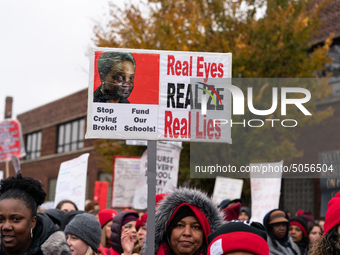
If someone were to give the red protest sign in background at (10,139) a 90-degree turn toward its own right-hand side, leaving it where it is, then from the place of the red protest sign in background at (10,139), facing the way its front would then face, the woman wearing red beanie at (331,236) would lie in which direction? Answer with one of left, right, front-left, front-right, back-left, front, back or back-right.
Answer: left

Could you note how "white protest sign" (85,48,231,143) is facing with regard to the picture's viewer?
facing the viewer

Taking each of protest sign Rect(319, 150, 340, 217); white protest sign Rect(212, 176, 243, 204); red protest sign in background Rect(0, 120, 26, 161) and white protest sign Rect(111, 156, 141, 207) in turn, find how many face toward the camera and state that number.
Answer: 4

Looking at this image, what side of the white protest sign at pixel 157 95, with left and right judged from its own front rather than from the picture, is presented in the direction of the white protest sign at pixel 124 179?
back

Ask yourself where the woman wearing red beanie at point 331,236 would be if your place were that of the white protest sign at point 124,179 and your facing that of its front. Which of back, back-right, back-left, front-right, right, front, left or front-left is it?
front

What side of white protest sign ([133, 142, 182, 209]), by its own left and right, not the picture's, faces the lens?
front

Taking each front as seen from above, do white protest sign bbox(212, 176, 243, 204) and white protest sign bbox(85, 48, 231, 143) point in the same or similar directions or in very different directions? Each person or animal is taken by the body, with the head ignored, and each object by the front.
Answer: same or similar directions

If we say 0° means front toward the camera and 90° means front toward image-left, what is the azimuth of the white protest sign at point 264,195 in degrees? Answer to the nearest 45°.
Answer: approximately 0°

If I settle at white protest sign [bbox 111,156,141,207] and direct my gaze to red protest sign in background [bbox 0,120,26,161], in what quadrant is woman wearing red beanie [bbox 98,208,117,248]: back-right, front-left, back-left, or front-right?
back-left

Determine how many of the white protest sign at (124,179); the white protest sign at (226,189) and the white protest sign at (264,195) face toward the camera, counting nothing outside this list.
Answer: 3

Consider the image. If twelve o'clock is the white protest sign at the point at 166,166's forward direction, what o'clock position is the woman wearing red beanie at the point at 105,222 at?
The woman wearing red beanie is roughly at 1 o'clock from the white protest sign.

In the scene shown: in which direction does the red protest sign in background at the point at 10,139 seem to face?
toward the camera
